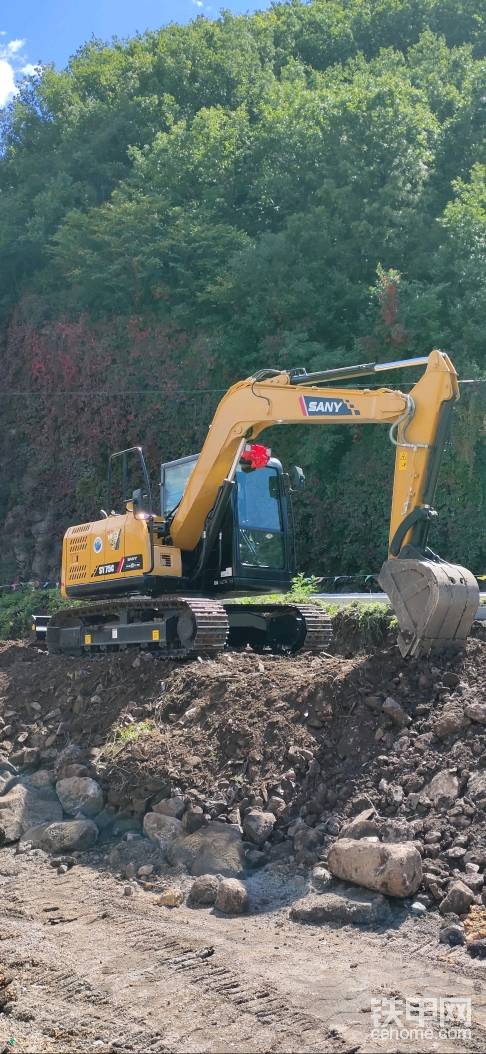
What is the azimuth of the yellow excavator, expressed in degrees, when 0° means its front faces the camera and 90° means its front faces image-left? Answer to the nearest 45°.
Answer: approximately 315°

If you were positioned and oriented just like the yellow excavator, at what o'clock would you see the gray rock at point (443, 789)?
The gray rock is roughly at 1 o'clock from the yellow excavator.

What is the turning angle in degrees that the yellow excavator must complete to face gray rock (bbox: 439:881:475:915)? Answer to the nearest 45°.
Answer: approximately 45° to its right

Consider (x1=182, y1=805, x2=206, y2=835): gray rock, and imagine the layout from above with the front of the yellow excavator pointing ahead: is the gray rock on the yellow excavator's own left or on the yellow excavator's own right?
on the yellow excavator's own right

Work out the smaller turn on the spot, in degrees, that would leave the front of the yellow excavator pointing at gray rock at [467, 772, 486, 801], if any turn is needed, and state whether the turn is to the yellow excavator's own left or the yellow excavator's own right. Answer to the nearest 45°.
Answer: approximately 45° to the yellow excavator's own right

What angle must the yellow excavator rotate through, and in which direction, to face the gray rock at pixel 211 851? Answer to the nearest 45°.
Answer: approximately 45° to its right

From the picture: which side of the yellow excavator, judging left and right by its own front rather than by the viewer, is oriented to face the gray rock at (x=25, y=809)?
right

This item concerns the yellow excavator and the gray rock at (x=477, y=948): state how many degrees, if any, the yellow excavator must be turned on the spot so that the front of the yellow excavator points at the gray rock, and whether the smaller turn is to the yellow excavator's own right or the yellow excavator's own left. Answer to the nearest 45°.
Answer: approximately 45° to the yellow excavator's own right

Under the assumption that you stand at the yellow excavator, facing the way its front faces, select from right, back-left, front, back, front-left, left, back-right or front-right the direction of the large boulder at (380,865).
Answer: front-right

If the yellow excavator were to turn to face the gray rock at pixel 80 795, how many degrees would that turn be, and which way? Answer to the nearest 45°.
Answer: approximately 45° to its right

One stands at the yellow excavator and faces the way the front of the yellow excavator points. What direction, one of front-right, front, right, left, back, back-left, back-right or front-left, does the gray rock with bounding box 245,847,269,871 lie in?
front-right
